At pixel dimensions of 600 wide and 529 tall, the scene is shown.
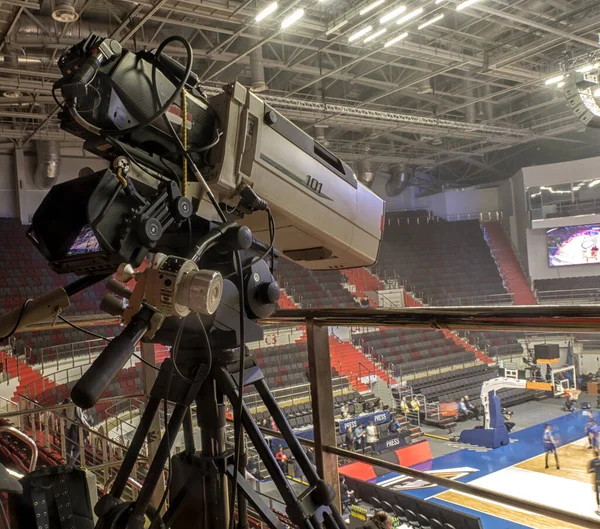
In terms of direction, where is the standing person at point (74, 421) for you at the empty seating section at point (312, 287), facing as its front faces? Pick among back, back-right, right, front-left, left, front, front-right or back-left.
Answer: front-right

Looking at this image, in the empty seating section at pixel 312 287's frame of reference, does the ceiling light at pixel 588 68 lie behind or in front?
in front

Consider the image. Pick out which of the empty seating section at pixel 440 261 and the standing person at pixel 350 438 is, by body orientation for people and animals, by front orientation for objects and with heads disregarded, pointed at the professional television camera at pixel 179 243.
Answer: the empty seating section

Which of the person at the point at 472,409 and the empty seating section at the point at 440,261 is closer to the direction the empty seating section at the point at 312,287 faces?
the person

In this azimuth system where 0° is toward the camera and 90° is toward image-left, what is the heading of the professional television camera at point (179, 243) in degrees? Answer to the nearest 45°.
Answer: approximately 225°

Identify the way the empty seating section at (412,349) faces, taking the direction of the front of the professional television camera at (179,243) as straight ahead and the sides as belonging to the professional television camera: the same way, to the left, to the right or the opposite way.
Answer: to the right

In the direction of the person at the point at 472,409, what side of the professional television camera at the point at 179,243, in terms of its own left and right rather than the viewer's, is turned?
front

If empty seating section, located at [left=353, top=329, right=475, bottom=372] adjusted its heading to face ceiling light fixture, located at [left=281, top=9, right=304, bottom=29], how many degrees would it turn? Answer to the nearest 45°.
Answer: approximately 45° to its right

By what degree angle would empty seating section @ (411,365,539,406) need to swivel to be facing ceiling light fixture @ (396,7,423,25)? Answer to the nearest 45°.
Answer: approximately 45° to its right

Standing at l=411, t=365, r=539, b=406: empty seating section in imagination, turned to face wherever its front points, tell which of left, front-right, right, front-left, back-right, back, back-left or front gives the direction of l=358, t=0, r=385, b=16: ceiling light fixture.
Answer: front-right

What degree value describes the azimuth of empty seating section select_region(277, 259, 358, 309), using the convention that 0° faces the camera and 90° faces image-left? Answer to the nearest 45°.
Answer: approximately 315°
